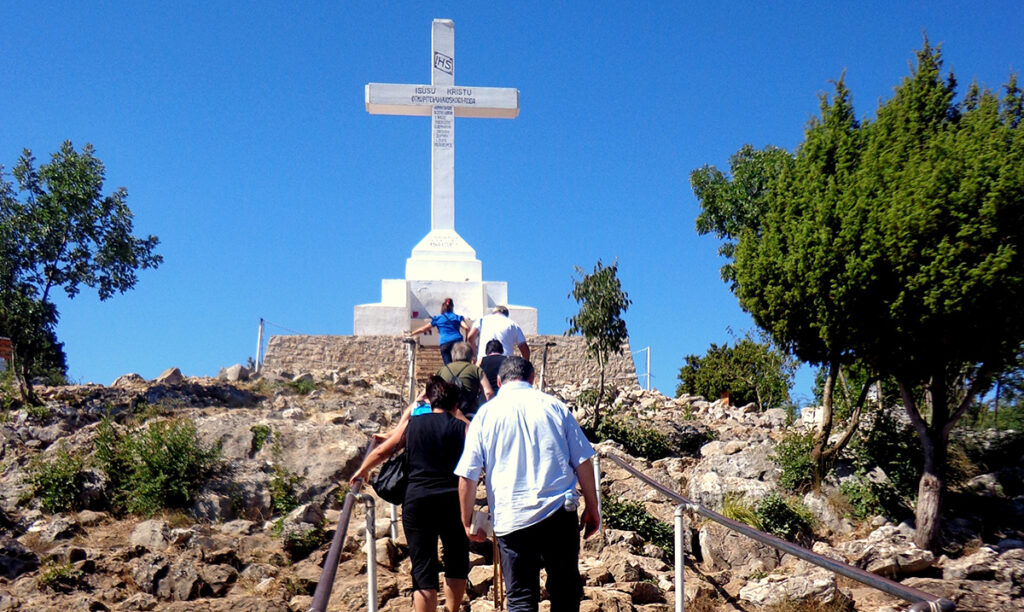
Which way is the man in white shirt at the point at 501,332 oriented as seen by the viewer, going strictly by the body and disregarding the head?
away from the camera

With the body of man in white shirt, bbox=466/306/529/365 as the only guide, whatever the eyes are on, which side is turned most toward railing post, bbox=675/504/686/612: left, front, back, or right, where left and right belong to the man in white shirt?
back

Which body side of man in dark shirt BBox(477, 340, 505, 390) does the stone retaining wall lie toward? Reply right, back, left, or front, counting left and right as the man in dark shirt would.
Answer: front

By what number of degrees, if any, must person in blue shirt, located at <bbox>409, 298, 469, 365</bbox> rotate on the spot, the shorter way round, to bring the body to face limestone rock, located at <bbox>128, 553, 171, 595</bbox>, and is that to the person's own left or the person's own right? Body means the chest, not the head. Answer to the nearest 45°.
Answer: approximately 135° to the person's own left

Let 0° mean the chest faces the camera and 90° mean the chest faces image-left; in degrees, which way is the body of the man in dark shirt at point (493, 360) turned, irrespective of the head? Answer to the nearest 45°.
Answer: approximately 180°

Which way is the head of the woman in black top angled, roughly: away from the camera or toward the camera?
away from the camera

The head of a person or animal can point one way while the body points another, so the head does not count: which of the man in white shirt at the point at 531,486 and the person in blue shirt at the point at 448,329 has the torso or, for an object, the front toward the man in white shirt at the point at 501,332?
the man in white shirt at the point at 531,486

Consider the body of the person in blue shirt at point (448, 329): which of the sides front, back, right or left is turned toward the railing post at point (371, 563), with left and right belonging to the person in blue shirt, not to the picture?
back

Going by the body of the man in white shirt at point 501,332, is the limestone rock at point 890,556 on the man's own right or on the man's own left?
on the man's own right

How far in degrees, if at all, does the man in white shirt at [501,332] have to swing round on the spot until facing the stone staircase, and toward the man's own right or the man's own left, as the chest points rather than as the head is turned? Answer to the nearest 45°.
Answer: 0° — they already face it

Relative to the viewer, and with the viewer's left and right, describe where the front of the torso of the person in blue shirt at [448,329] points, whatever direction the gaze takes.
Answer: facing away from the viewer

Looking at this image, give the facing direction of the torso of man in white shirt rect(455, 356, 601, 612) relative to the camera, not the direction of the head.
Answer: away from the camera

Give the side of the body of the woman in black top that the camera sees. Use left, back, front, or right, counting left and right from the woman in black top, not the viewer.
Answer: back

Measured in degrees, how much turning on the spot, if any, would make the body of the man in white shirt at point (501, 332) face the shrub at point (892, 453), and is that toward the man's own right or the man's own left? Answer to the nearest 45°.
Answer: approximately 90° to the man's own right

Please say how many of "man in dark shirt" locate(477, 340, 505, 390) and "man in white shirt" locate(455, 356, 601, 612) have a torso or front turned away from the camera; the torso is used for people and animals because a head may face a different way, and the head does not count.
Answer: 2
